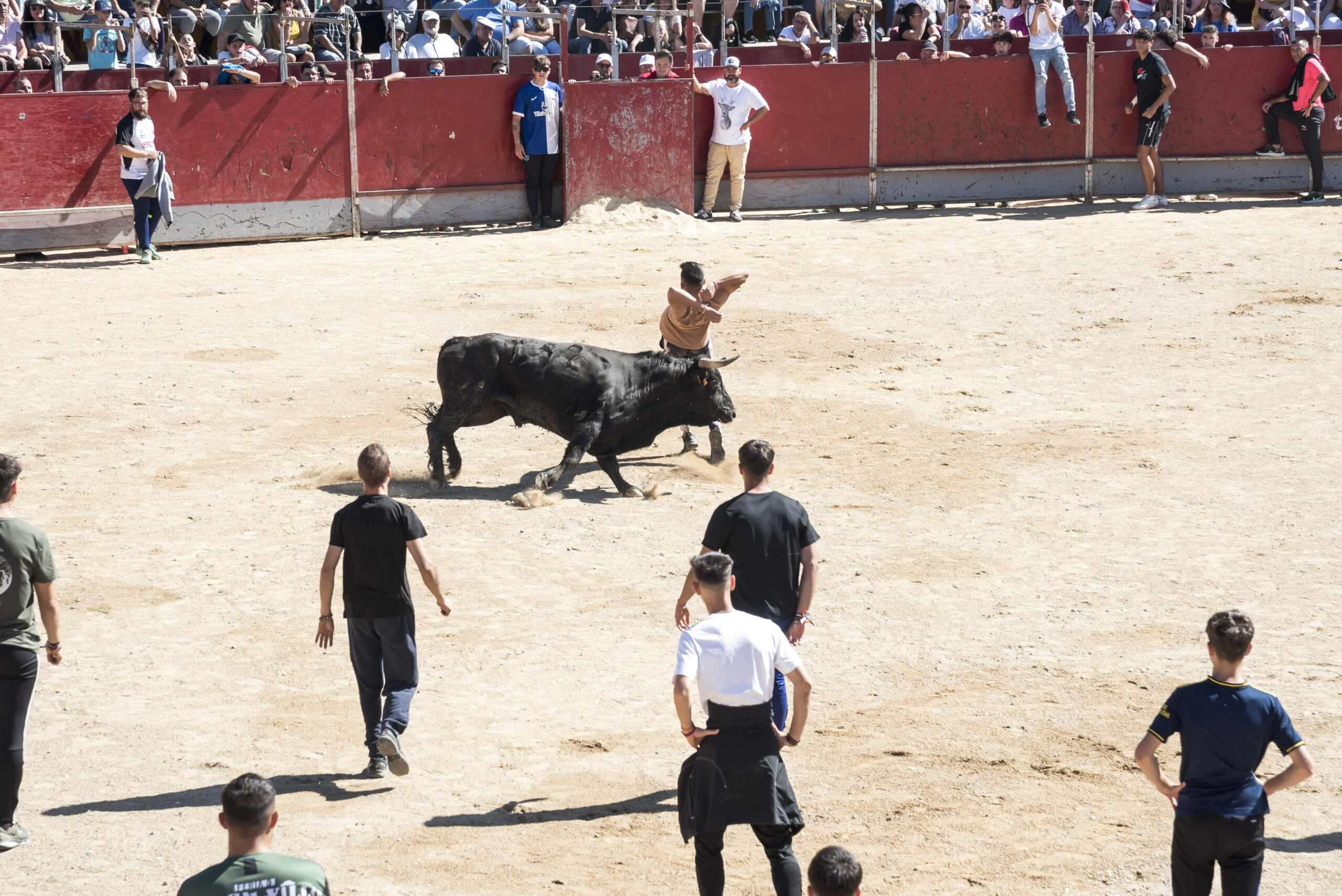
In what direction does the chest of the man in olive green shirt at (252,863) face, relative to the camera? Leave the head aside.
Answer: away from the camera

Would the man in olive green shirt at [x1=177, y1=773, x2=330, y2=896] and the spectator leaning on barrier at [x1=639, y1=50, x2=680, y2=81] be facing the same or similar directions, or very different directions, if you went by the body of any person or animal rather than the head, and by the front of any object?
very different directions

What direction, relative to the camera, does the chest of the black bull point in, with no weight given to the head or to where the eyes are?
to the viewer's right

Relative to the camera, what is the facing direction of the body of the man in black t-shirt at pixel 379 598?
away from the camera

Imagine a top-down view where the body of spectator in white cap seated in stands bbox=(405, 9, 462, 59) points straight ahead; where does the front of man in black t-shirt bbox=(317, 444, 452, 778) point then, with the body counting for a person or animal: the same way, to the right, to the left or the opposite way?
the opposite way

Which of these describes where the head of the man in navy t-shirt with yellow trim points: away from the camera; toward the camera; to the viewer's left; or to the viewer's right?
away from the camera

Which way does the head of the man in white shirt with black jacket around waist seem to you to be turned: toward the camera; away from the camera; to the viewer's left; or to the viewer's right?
away from the camera

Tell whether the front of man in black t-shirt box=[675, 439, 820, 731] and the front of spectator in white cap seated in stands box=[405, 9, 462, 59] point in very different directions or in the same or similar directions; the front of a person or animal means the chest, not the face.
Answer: very different directions

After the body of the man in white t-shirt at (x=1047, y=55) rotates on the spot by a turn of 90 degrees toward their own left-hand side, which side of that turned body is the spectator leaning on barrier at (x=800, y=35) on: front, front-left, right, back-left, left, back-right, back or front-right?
back

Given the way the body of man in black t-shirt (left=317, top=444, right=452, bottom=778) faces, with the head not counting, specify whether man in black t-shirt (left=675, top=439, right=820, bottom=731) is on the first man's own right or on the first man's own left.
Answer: on the first man's own right

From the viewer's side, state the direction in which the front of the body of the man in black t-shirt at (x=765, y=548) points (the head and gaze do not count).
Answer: away from the camera

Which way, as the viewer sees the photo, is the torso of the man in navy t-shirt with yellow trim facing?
away from the camera
